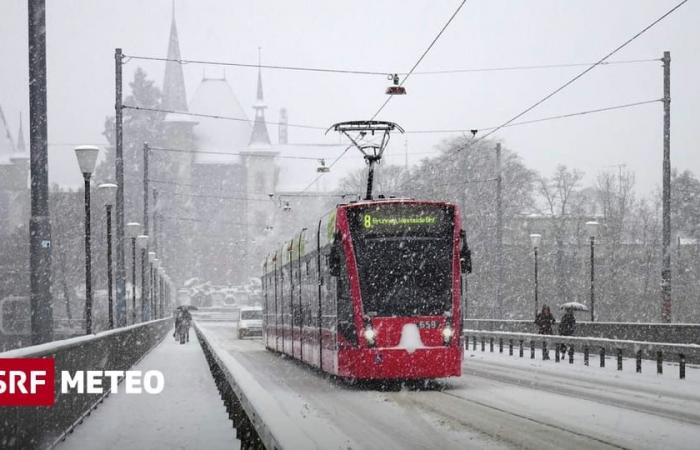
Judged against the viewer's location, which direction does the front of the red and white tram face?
facing the viewer

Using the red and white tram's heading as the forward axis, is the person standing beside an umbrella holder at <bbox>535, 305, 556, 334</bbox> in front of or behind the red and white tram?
behind
